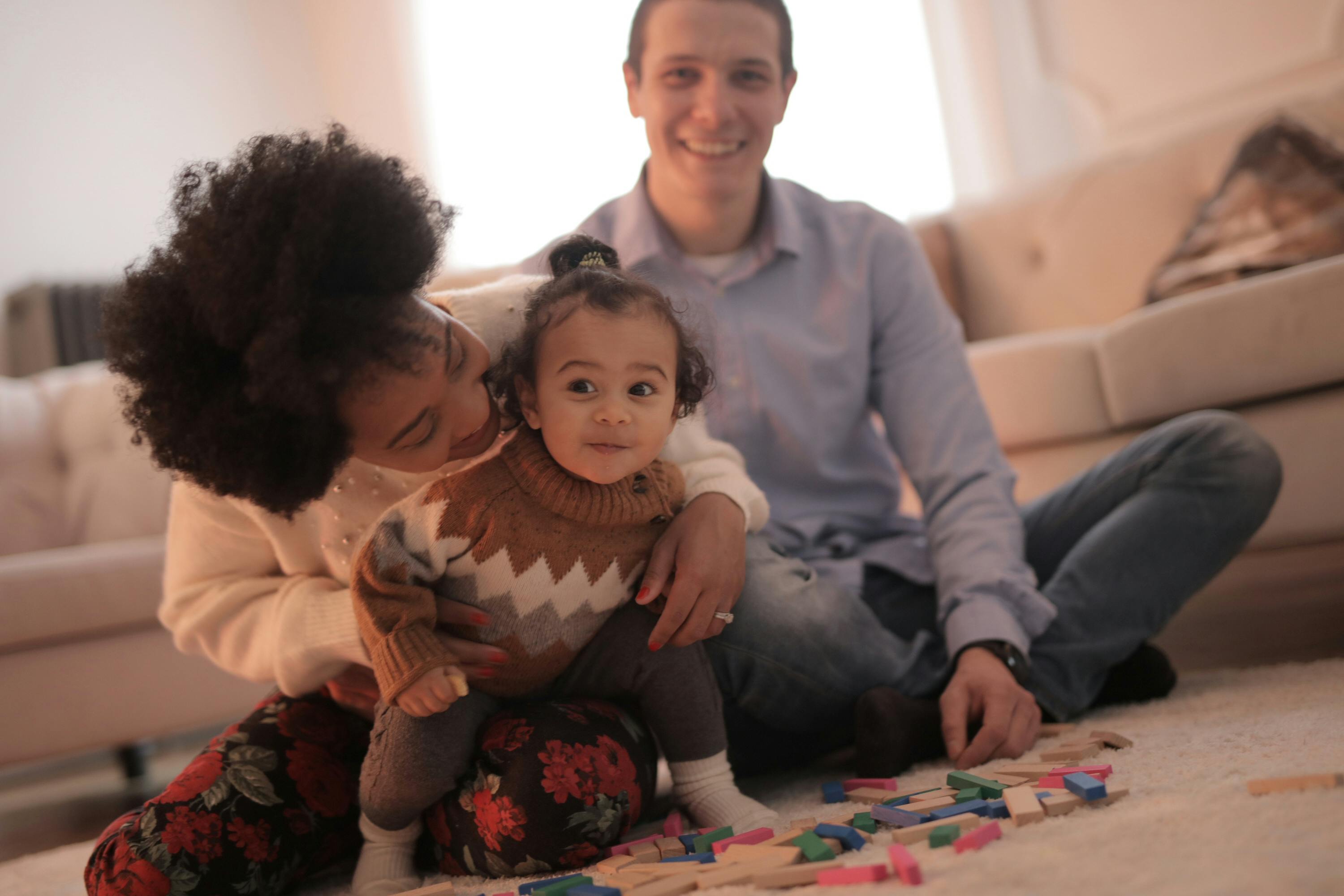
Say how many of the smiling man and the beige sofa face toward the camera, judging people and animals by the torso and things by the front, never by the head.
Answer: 2

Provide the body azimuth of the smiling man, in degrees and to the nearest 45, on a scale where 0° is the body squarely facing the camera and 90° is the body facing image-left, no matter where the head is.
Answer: approximately 0°

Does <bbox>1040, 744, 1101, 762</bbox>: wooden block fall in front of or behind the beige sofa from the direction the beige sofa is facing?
in front

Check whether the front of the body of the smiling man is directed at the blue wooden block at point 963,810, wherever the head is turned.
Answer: yes

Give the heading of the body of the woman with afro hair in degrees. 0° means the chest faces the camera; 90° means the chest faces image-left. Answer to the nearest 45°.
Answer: approximately 315°
